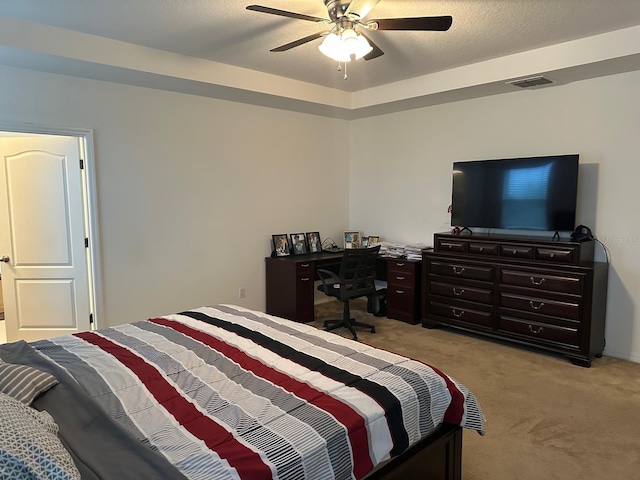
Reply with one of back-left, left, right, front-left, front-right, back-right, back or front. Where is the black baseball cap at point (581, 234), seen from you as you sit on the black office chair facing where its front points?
back-right

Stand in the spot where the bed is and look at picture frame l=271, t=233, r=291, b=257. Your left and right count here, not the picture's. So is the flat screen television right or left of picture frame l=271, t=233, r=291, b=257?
right

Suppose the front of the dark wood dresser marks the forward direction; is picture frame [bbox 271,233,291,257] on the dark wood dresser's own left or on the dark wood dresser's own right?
on the dark wood dresser's own right

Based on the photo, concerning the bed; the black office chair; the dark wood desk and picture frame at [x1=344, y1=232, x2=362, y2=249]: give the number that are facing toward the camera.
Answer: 2

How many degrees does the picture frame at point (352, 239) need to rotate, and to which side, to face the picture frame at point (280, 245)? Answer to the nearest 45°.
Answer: approximately 45° to its right

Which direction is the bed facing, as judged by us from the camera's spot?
facing away from the viewer and to the right of the viewer

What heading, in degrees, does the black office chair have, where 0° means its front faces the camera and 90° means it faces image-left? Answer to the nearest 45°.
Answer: approximately 135°

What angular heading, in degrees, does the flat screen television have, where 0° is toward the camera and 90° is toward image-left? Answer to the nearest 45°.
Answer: approximately 45°

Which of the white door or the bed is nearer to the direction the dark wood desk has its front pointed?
the bed
